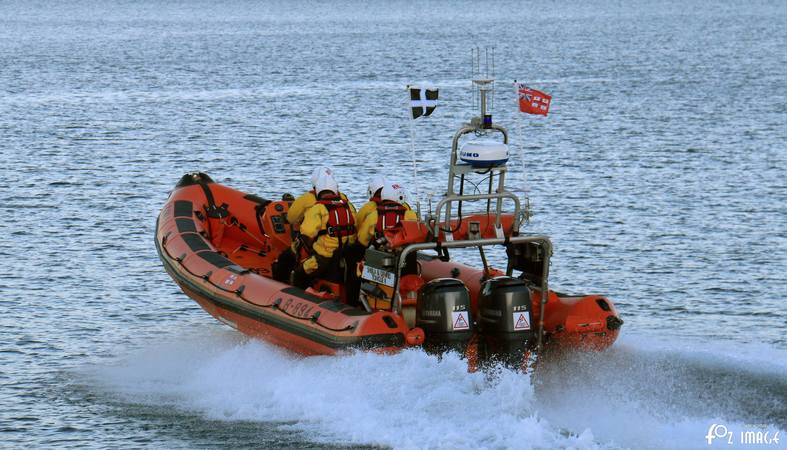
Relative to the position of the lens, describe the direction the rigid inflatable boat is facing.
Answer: facing away from the viewer and to the left of the viewer

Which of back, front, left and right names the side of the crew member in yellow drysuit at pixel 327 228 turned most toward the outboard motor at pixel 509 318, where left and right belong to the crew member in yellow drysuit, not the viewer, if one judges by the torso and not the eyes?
back

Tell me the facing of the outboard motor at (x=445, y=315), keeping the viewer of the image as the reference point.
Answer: facing away from the viewer and to the left of the viewer

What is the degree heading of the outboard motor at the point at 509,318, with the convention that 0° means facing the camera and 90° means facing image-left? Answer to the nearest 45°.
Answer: approximately 135°

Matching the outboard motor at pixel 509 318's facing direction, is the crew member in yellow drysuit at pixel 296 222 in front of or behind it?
in front
